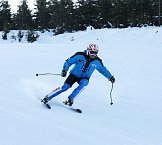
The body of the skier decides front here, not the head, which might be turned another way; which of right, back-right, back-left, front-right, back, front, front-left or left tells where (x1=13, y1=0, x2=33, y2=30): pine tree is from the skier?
back

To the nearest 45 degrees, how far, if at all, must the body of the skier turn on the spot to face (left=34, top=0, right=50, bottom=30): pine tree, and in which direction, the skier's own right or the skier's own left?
approximately 180°

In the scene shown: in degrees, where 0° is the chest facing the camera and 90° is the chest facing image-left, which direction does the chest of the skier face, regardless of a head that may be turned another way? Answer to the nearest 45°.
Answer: approximately 0°
